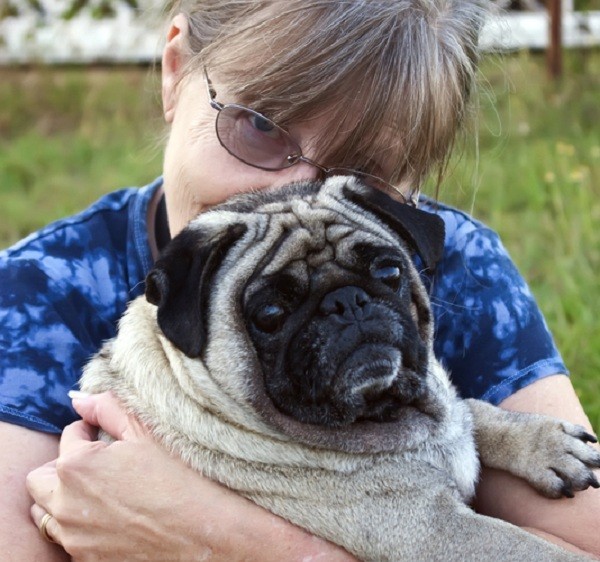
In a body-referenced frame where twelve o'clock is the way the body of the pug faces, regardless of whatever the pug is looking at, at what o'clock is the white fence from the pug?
The white fence is roughly at 7 o'clock from the pug.

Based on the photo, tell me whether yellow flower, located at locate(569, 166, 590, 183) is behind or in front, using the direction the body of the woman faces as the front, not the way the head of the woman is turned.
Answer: behind

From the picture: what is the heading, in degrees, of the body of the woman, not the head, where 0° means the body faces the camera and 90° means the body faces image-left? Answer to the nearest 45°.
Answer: approximately 0°

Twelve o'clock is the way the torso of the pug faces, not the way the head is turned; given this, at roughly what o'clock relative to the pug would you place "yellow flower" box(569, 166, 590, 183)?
The yellow flower is roughly at 8 o'clock from the pug.

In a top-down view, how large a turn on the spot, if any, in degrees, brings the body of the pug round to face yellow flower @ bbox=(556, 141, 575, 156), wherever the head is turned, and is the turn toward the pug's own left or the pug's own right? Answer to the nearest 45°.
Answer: approximately 135° to the pug's own left

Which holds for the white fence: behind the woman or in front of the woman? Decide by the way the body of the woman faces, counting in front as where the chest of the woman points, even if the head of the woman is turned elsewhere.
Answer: behind

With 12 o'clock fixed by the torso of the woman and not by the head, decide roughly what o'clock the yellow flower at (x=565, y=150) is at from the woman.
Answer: The yellow flower is roughly at 7 o'clock from the woman.

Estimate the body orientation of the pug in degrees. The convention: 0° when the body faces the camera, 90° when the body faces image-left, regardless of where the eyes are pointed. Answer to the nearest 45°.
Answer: approximately 315°
